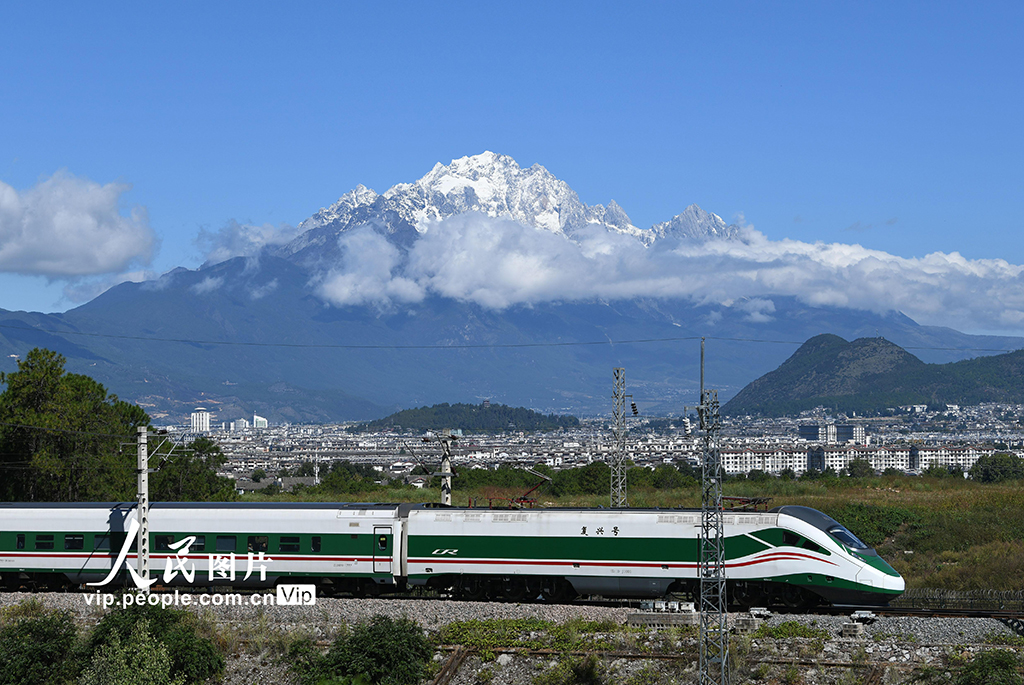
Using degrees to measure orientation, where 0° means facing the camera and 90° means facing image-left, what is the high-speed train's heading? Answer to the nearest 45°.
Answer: approximately 270°

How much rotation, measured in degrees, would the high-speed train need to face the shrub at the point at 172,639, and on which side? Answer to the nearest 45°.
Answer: approximately 135° to its right

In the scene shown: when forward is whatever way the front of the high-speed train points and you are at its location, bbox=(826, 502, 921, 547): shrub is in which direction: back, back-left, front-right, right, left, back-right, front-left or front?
front-left

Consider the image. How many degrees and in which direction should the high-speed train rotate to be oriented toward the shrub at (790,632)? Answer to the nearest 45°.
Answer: approximately 45° to its right

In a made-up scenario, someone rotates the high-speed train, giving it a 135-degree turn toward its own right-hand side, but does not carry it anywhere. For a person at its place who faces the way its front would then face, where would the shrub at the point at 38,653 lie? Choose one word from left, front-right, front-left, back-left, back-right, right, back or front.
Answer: front

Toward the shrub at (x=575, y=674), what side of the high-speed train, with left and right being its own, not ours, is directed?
right
